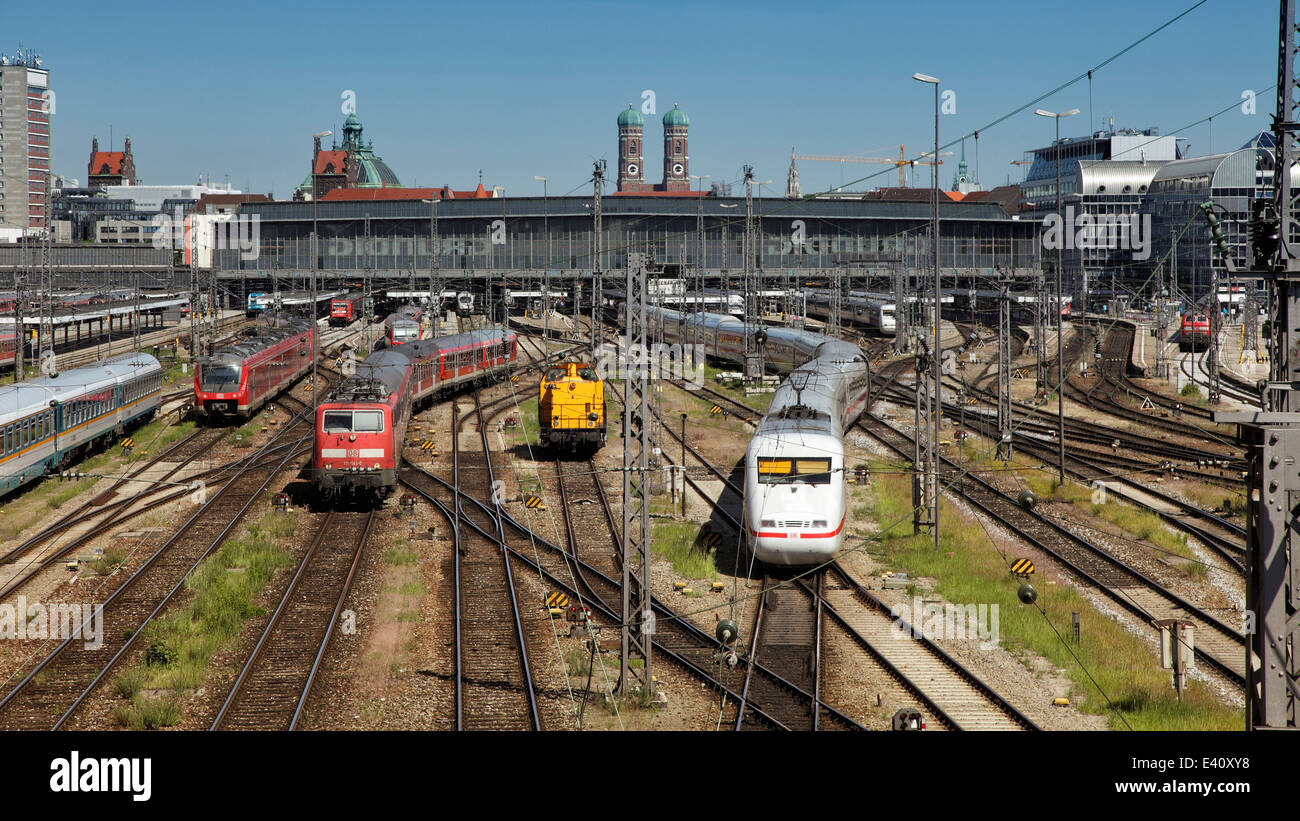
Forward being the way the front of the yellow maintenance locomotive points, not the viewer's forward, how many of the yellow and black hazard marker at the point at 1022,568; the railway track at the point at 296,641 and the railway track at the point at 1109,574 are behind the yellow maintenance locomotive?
0

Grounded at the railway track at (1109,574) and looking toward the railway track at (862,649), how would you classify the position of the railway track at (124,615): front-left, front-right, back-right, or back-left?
front-right

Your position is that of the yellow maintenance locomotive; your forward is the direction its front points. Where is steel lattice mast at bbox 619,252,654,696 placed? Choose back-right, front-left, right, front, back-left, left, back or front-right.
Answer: front

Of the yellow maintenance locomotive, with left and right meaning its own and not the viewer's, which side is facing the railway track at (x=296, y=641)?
front

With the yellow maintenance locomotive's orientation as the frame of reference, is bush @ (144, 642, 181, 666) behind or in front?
in front

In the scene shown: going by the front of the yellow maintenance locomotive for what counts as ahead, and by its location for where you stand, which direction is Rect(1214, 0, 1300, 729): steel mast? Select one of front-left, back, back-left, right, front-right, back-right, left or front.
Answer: front

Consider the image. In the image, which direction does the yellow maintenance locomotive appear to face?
toward the camera
